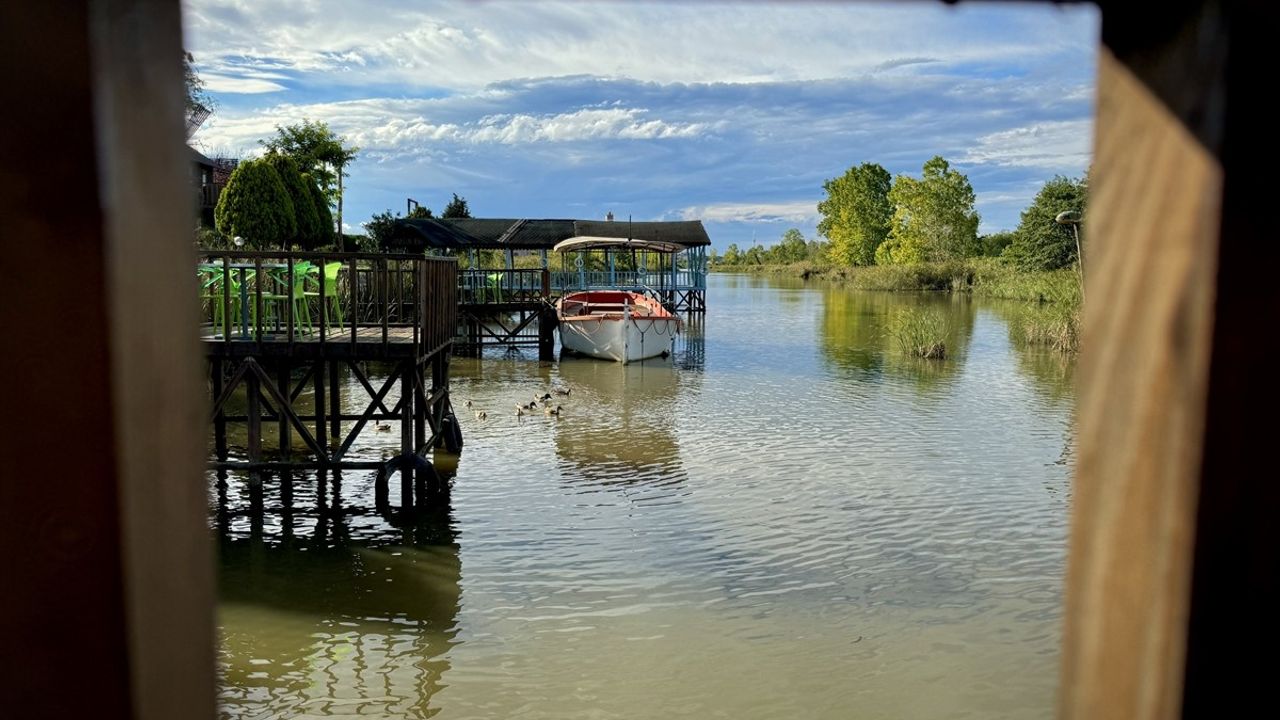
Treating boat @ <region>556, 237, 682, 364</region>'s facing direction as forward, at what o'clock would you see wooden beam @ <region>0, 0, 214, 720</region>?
The wooden beam is roughly at 12 o'clock from the boat.

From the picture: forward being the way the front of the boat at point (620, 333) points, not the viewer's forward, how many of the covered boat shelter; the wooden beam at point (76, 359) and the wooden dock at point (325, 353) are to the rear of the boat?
1

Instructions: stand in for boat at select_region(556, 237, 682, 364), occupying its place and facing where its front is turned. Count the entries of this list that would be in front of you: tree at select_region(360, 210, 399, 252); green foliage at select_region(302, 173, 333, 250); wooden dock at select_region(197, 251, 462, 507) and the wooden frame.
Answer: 2

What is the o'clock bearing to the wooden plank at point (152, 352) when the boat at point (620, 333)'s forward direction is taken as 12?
The wooden plank is roughly at 12 o'clock from the boat.

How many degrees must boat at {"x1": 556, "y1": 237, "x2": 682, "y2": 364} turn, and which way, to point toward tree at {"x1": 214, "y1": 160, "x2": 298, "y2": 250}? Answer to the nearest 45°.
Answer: approximately 90° to its right

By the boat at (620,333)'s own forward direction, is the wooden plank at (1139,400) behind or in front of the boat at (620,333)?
in front

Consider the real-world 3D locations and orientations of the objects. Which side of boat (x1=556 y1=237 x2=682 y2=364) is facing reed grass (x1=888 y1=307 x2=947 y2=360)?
left
